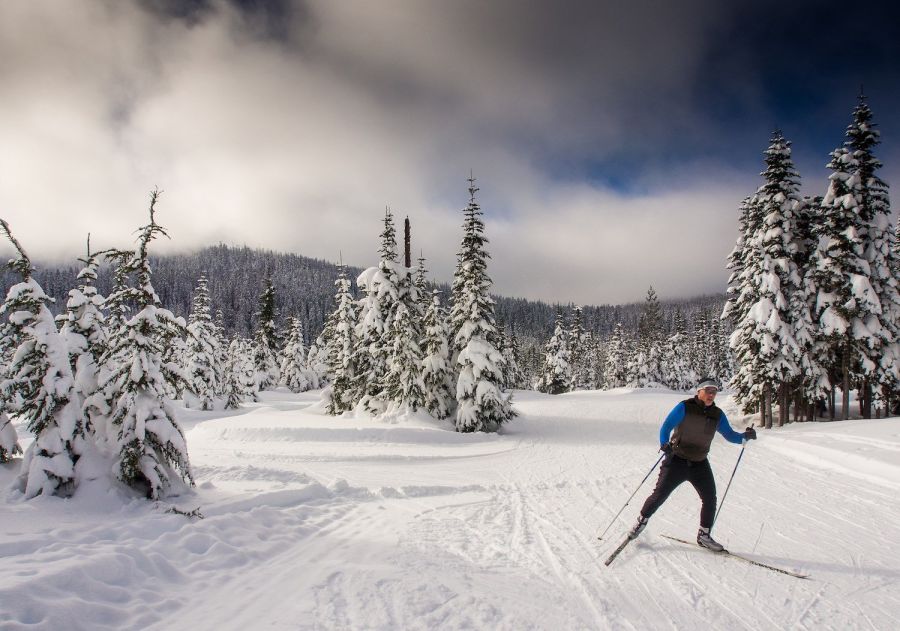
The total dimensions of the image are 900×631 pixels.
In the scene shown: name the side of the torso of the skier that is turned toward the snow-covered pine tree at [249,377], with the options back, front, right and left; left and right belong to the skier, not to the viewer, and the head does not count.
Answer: back

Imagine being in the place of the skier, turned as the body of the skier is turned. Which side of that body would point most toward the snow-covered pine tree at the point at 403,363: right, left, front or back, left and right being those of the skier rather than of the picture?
back

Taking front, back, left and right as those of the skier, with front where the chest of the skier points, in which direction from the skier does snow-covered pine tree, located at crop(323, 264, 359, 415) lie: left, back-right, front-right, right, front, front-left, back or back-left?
back

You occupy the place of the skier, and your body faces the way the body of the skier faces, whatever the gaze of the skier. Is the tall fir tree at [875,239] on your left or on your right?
on your left

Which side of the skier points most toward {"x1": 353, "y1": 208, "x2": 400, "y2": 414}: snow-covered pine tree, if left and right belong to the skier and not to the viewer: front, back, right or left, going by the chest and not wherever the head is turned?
back
